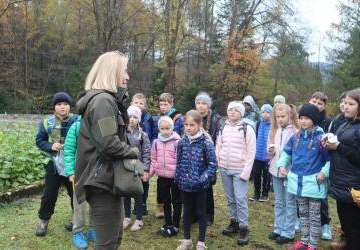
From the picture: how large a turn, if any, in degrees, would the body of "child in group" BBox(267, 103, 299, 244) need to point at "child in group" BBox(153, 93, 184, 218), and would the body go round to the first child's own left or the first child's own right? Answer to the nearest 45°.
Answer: approximately 45° to the first child's own right

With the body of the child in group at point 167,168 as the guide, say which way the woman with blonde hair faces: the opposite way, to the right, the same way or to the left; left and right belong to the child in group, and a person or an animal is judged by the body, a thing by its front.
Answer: to the left

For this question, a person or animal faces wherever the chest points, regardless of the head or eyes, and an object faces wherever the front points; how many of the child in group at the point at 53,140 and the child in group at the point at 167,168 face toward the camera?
2

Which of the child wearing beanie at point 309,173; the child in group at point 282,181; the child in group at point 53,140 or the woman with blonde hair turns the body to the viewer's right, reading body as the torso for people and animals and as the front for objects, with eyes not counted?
the woman with blonde hair

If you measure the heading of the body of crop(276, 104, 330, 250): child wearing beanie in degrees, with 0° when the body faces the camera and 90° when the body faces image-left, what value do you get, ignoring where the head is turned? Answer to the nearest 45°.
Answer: approximately 45°

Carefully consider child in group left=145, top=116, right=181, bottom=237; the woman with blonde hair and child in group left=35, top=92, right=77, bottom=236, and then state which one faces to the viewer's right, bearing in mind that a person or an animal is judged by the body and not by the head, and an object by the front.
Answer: the woman with blonde hair

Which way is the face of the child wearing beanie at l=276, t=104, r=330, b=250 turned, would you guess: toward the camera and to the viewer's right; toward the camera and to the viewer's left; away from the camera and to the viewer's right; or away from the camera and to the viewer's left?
toward the camera and to the viewer's left

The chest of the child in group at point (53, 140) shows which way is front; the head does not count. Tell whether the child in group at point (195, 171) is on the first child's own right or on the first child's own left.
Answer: on the first child's own left

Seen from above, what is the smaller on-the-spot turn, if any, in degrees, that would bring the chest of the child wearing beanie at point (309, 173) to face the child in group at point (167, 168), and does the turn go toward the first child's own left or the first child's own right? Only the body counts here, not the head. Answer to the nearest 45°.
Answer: approximately 45° to the first child's own right

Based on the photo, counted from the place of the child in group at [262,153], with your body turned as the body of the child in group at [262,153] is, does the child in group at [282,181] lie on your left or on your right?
on your left

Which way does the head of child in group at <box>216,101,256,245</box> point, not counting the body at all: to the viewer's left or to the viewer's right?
to the viewer's left

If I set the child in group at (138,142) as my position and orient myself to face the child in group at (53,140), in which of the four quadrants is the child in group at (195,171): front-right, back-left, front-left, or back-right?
back-left
